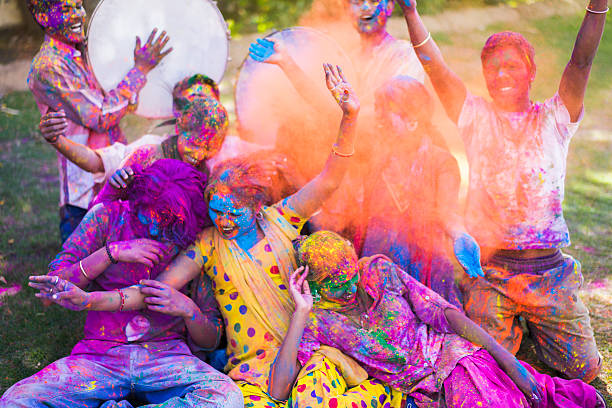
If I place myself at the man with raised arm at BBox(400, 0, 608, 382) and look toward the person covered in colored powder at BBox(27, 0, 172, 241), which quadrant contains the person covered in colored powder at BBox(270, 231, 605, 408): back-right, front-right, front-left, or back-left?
front-left

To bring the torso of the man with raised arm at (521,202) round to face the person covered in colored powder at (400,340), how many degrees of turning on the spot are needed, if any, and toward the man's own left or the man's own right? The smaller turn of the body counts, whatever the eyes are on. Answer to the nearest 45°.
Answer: approximately 45° to the man's own right

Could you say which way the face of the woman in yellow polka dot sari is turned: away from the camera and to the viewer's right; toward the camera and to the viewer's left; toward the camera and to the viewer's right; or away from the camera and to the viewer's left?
toward the camera and to the viewer's left

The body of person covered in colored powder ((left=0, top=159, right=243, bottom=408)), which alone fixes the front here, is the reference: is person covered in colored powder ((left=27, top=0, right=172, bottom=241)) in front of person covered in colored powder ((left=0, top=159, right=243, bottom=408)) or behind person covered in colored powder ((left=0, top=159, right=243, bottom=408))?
behind

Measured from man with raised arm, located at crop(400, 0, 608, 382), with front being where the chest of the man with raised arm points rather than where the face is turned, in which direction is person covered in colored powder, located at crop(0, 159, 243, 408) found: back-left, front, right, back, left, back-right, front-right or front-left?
front-right

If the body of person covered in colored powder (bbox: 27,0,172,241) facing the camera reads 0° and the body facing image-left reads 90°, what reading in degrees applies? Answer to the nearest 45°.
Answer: approximately 315°

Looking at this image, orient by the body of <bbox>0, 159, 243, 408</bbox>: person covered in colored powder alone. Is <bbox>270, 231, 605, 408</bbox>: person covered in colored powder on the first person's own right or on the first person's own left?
on the first person's own left

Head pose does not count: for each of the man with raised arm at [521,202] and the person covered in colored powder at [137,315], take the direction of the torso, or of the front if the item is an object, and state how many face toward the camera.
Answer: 2

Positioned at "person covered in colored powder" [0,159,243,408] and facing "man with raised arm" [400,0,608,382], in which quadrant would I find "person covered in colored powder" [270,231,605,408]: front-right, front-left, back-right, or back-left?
front-right

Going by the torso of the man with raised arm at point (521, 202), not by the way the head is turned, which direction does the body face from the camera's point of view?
toward the camera

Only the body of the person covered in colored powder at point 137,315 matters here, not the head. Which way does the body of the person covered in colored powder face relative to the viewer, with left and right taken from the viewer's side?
facing the viewer

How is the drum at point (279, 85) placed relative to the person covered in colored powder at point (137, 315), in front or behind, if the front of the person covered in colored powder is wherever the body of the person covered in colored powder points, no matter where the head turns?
behind
